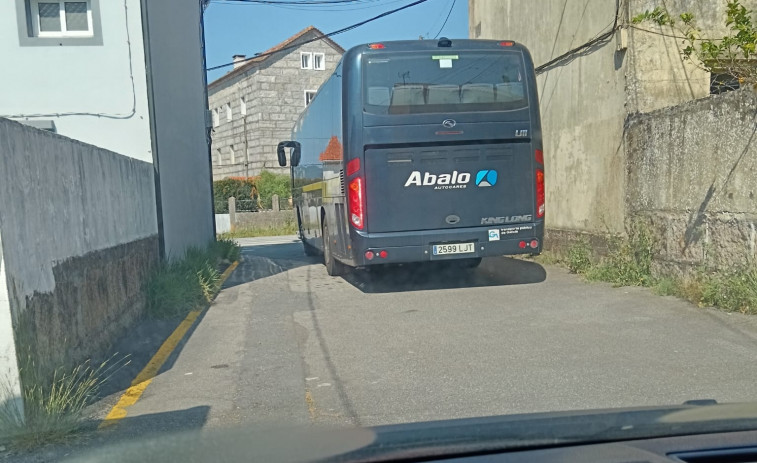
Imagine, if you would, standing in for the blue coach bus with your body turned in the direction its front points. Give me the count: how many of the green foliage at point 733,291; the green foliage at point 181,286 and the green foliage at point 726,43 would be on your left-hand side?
1

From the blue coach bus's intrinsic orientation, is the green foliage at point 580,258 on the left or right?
on its right

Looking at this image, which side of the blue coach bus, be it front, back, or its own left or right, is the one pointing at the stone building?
front

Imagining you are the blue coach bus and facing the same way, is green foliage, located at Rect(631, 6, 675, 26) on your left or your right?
on your right

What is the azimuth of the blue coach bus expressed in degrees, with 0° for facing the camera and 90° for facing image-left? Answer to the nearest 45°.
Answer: approximately 180°

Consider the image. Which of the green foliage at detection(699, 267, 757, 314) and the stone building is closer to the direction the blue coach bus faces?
the stone building

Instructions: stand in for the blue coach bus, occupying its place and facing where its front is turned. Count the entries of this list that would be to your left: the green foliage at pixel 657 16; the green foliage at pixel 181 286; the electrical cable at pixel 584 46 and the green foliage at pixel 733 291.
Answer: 1

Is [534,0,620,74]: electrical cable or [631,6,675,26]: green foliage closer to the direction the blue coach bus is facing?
the electrical cable

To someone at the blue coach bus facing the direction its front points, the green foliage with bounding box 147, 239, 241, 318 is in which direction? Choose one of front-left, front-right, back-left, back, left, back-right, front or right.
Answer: left

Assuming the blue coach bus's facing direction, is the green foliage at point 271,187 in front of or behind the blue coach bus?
in front

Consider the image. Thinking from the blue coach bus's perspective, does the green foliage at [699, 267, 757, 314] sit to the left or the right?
on its right

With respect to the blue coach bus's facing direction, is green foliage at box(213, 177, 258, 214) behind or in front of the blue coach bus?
in front
